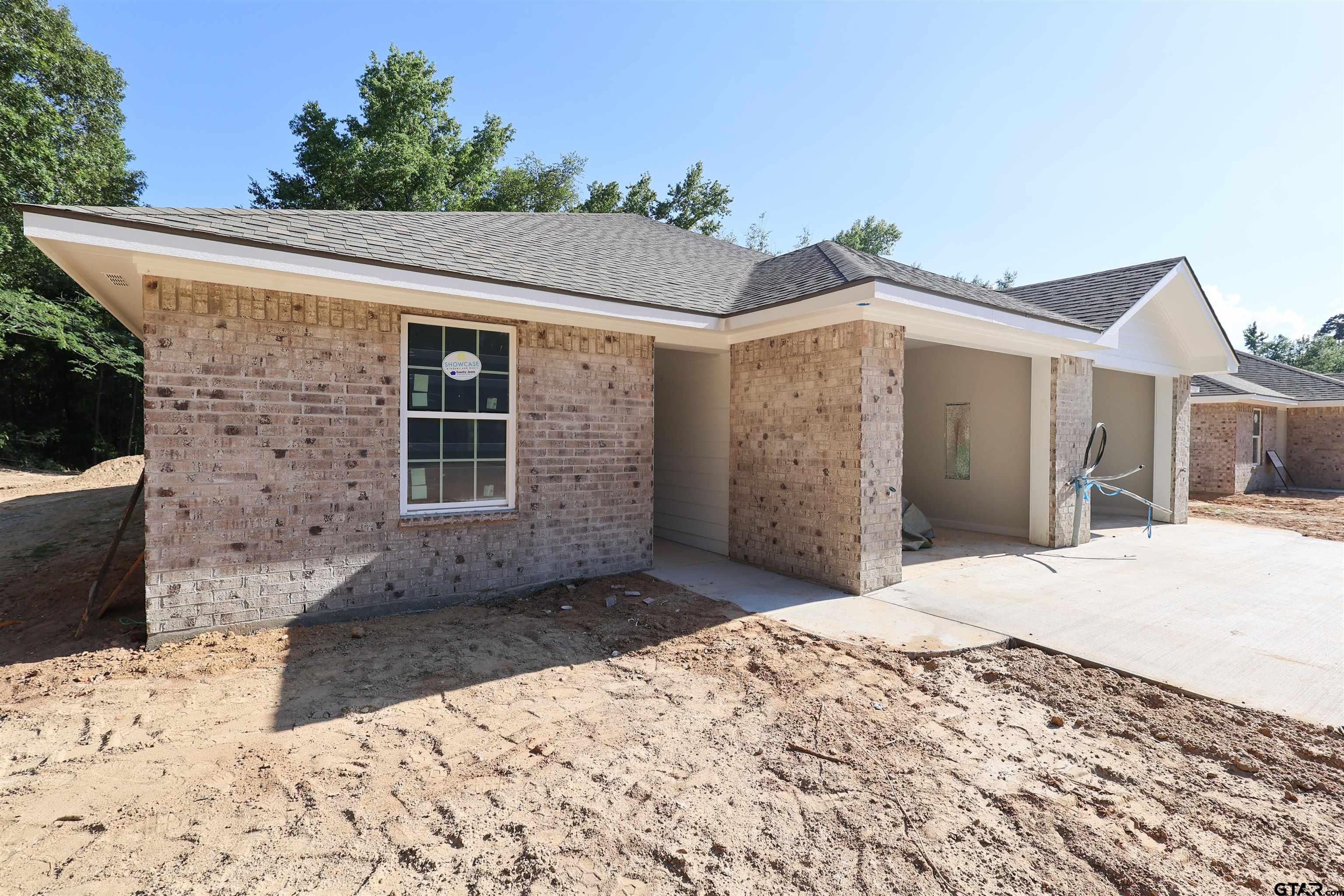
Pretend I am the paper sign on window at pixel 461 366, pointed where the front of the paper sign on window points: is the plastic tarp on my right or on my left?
on my left

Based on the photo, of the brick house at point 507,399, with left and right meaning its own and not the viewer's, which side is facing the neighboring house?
left

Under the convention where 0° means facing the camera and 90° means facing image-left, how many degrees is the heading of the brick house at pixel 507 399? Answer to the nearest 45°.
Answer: approximately 315°

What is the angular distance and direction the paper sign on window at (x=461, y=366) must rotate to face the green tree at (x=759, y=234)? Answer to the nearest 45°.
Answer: approximately 135° to its left

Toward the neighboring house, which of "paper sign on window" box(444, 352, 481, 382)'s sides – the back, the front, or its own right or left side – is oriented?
left

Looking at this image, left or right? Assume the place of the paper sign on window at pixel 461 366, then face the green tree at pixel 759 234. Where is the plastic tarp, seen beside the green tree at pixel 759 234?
right

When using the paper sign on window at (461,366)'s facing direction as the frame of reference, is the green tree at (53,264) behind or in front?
behind

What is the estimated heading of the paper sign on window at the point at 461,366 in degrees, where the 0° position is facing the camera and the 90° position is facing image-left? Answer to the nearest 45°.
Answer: approximately 0°
